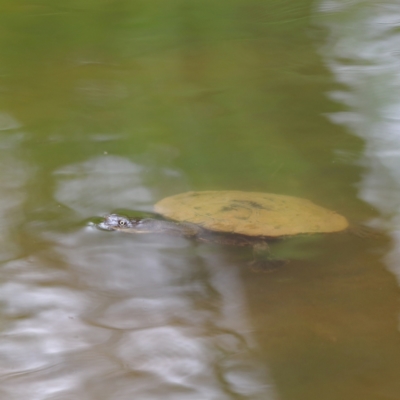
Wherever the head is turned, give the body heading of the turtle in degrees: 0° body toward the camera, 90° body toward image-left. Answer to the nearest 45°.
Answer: approximately 90°
